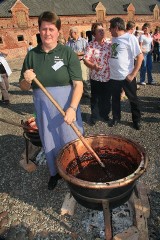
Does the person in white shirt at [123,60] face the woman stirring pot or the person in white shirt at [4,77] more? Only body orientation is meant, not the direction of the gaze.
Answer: the woman stirring pot

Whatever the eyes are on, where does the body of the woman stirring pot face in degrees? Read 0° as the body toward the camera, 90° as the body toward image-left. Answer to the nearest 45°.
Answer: approximately 0°

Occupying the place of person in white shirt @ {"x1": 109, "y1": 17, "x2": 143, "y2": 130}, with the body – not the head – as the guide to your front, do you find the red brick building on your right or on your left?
on your right

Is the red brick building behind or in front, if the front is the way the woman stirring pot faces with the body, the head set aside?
behind

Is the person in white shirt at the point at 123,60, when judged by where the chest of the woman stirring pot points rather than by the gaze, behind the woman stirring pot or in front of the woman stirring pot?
behind

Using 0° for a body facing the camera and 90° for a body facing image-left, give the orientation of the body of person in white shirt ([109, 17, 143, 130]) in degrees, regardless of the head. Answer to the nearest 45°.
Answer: approximately 45°
